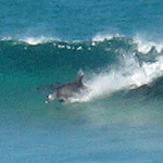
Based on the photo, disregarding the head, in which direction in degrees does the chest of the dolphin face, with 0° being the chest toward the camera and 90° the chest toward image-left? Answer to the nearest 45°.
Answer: approximately 90°
